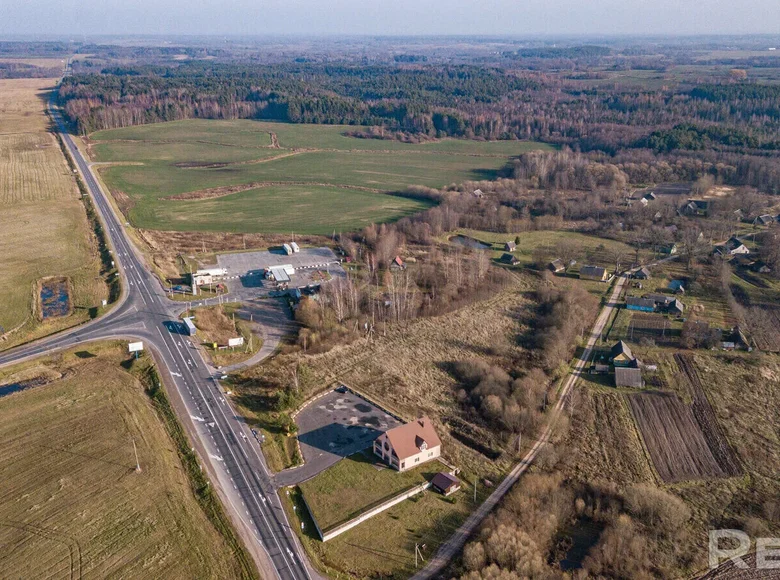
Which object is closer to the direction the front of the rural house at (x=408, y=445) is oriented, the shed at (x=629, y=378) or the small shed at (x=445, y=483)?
the small shed

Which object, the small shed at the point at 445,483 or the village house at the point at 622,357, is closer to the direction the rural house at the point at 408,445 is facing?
the small shed

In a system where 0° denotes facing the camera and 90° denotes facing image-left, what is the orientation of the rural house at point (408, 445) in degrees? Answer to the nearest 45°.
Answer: approximately 45°

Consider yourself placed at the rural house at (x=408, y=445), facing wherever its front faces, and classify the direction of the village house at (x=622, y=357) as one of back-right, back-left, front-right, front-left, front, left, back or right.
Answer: back

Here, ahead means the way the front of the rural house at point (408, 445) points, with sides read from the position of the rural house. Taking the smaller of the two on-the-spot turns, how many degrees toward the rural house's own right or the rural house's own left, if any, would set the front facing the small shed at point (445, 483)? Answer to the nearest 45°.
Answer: approximately 90° to the rural house's own left

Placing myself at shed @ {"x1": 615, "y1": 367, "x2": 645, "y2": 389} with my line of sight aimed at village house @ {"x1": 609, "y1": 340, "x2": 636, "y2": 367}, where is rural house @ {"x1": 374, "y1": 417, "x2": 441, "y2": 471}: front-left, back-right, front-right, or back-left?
back-left

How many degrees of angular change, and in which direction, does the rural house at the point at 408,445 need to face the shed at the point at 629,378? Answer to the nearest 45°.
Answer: approximately 180°
